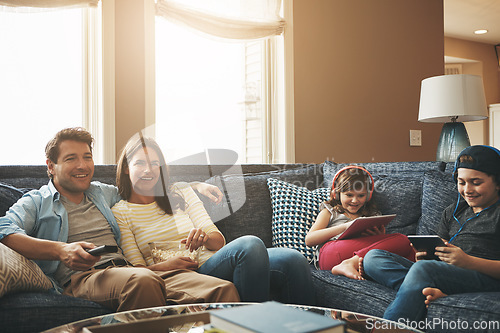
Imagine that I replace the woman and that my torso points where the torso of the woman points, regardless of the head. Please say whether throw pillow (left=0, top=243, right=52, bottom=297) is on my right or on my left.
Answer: on my right

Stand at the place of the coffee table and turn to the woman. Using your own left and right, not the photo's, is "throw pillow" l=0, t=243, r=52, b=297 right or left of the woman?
left

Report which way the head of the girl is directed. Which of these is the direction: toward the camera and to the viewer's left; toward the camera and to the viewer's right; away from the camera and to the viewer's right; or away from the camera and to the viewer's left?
toward the camera and to the viewer's right

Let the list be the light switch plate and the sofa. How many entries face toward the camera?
2

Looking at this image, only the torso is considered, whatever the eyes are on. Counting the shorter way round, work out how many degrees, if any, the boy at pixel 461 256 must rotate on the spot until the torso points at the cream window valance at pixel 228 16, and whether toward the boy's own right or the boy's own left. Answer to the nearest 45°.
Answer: approximately 90° to the boy's own right

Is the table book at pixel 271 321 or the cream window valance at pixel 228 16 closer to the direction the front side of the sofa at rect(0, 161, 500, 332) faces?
the table book

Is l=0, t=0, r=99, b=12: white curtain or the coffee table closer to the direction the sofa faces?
the coffee table
